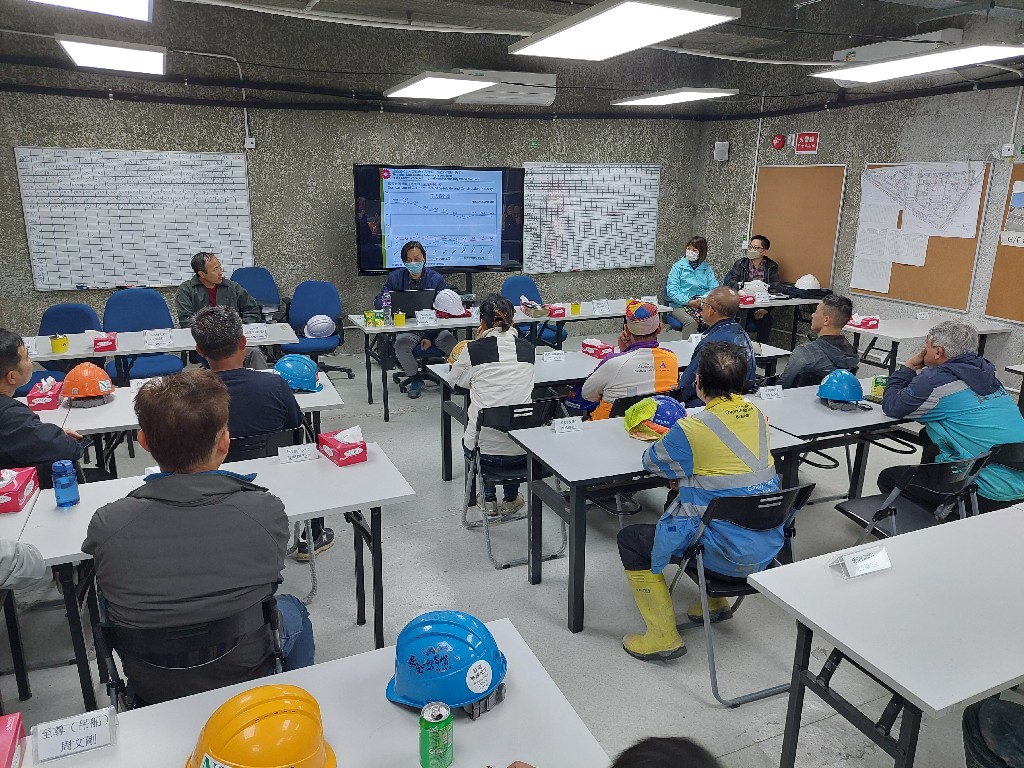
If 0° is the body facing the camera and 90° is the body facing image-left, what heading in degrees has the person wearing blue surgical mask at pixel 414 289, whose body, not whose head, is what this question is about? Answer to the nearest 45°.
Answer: approximately 0°

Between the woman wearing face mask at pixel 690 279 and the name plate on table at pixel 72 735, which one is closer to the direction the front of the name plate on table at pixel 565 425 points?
the name plate on table

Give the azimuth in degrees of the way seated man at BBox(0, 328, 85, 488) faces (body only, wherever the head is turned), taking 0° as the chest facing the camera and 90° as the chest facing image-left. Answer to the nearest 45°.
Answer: approximately 225°

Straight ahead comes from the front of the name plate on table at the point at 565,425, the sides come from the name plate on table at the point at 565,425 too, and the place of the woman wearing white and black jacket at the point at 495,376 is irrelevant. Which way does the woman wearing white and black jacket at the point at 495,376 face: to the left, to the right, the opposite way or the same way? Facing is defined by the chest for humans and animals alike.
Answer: the opposite way

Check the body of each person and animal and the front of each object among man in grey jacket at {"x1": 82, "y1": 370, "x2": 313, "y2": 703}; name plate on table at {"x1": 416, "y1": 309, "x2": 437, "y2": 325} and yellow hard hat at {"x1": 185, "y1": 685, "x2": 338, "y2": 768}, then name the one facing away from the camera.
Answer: the man in grey jacket

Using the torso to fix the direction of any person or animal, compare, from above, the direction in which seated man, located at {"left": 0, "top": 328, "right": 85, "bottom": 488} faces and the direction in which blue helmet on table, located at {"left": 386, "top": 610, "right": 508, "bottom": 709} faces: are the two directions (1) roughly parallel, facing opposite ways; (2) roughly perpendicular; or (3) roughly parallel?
roughly perpendicular

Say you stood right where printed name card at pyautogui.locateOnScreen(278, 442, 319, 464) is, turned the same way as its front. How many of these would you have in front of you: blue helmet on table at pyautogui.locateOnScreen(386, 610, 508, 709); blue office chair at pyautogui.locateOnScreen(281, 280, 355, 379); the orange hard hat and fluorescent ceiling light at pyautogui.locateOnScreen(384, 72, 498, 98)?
1

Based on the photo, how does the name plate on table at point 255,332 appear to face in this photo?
toward the camera

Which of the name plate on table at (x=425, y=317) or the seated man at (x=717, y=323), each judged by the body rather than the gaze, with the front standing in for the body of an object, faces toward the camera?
the name plate on table

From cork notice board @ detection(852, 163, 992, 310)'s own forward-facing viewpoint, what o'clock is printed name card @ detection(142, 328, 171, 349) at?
The printed name card is roughly at 12 o'clock from the cork notice board.

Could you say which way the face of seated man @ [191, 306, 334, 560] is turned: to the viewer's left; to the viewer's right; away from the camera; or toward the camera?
away from the camera

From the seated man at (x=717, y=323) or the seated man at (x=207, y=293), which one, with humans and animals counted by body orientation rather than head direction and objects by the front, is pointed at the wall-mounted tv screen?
the seated man at (x=717, y=323)

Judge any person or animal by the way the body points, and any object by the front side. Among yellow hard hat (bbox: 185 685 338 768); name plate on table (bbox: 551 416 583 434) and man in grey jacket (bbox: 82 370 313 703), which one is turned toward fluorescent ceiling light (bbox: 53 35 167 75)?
the man in grey jacket

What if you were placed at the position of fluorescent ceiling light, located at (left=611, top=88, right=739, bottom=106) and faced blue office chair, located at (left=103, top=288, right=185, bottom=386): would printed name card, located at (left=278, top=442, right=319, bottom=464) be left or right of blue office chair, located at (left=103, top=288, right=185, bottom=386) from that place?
left

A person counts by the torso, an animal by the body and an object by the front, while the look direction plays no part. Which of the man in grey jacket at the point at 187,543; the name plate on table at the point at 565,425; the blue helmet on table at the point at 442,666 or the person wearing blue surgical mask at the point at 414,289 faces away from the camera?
the man in grey jacket

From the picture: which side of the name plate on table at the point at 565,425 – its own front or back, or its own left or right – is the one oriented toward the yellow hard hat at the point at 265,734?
front

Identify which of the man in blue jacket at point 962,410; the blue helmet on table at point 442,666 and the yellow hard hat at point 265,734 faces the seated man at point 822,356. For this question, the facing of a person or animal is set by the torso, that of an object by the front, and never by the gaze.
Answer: the man in blue jacket
